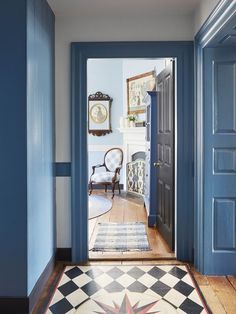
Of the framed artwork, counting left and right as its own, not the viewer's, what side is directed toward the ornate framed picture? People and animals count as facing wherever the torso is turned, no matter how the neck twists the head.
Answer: right

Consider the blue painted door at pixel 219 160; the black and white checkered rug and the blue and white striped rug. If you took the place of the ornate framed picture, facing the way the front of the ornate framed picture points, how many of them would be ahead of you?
3

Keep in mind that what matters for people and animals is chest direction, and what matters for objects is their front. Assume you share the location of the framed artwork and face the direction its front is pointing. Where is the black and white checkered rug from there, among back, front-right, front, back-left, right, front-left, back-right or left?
front-left

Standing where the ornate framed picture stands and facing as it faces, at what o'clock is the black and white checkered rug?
The black and white checkered rug is roughly at 12 o'clock from the ornate framed picture.

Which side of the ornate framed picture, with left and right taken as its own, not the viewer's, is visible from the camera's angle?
front

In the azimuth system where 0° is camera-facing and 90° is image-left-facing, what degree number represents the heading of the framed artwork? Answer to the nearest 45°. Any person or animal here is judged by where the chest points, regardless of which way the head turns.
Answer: approximately 45°

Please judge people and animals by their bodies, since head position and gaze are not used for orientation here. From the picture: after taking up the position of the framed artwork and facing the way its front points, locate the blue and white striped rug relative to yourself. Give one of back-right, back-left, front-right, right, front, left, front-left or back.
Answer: front-left

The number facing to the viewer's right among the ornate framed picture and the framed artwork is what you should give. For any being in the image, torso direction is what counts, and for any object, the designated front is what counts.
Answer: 0
